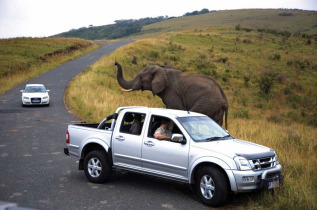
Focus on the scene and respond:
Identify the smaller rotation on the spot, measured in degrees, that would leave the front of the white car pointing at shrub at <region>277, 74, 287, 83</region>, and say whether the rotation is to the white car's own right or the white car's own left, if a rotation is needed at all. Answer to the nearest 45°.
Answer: approximately 90° to the white car's own left

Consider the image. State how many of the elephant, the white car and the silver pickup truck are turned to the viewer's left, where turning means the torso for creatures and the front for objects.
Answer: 1

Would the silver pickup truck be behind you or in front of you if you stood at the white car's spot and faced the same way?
in front

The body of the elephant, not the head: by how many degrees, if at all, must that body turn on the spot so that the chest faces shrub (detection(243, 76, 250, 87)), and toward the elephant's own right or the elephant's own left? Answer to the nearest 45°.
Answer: approximately 90° to the elephant's own right

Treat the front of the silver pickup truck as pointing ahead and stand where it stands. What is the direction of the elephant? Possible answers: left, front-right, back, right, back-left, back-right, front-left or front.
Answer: back-left

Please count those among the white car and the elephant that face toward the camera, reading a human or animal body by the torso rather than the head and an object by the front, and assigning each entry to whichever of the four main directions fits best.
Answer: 1

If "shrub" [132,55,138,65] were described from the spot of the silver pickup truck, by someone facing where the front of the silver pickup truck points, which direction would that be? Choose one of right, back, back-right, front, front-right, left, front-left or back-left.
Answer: back-left

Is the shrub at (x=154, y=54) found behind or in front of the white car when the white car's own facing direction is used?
behind

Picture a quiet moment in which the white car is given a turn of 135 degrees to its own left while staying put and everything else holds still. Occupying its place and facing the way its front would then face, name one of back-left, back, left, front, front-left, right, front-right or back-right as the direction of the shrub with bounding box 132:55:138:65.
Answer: front

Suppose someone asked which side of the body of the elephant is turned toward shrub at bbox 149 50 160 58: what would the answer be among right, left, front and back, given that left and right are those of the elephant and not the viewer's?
right

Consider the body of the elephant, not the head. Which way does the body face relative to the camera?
to the viewer's left

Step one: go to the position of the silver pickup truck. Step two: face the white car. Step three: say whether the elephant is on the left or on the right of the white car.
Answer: right
